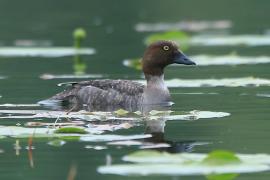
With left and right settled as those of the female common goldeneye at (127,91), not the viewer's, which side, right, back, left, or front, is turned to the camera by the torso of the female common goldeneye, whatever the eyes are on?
right

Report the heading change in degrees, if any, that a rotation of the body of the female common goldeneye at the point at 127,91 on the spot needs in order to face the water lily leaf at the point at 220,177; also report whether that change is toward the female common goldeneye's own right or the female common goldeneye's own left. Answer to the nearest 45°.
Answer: approximately 90° to the female common goldeneye's own right

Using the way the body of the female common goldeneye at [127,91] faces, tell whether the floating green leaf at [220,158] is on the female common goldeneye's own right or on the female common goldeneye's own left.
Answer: on the female common goldeneye's own right

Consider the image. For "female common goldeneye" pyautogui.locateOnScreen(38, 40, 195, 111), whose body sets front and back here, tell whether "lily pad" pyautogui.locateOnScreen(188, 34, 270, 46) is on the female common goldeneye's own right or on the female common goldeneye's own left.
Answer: on the female common goldeneye's own left

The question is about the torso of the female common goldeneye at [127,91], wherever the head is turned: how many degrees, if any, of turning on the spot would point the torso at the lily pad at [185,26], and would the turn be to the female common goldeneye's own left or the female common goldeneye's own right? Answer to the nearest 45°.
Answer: approximately 90° to the female common goldeneye's own left

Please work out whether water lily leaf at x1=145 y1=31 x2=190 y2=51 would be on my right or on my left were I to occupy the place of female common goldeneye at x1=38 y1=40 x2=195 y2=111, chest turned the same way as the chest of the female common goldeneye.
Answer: on my left
